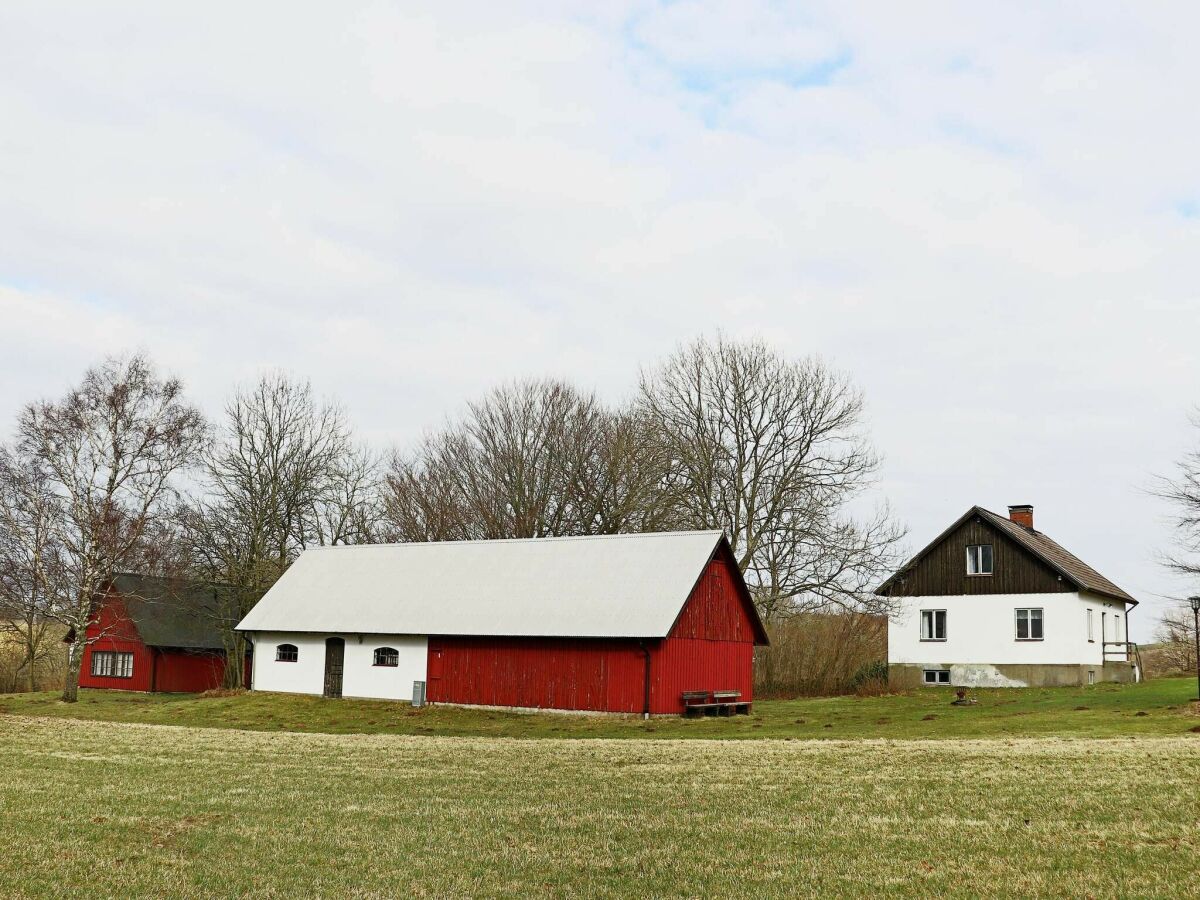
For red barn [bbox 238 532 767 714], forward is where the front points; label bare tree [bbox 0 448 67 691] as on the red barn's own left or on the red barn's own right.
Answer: on the red barn's own right

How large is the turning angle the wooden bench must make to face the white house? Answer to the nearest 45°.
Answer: approximately 90° to its left

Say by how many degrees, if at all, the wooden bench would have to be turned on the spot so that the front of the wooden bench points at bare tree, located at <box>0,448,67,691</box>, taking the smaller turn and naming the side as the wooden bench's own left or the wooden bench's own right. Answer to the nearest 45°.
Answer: approximately 135° to the wooden bench's own right
